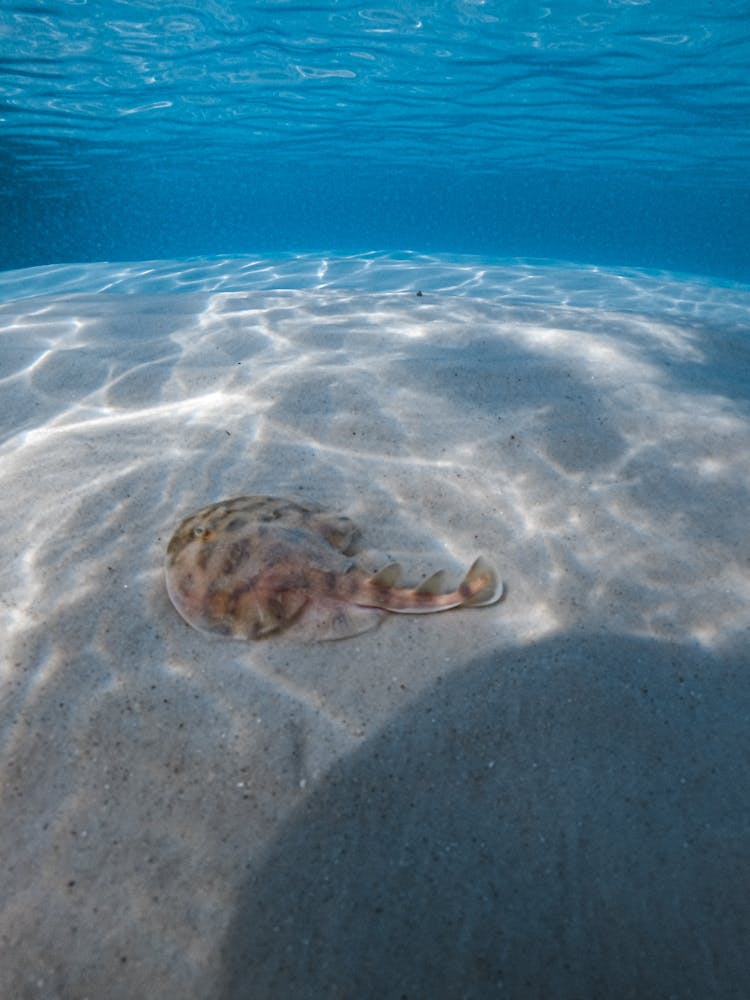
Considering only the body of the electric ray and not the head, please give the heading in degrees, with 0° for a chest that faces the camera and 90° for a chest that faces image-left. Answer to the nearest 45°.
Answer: approximately 90°
